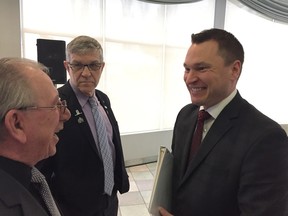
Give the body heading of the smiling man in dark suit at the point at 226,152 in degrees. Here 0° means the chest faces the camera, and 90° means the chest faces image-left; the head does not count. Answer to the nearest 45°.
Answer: approximately 45°
